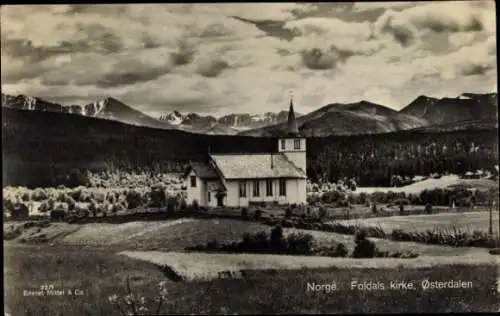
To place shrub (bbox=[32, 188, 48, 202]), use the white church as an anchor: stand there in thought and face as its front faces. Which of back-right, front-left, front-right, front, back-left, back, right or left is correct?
back-left

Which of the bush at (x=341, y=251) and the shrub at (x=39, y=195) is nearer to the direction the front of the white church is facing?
the bush

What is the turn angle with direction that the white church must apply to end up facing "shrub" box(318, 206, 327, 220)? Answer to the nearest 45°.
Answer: approximately 45° to its right

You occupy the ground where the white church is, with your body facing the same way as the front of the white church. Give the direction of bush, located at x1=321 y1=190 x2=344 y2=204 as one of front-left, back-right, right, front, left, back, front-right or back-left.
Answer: front-right

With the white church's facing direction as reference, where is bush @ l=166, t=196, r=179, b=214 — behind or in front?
behind

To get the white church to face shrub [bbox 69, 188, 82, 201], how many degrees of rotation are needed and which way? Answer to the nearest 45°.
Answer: approximately 135° to its left

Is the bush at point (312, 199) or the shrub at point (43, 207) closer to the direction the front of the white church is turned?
the bush

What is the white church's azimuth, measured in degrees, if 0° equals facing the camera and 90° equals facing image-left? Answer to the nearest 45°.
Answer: approximately 225°

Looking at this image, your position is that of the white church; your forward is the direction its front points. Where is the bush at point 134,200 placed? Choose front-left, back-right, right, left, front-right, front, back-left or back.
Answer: back-left
